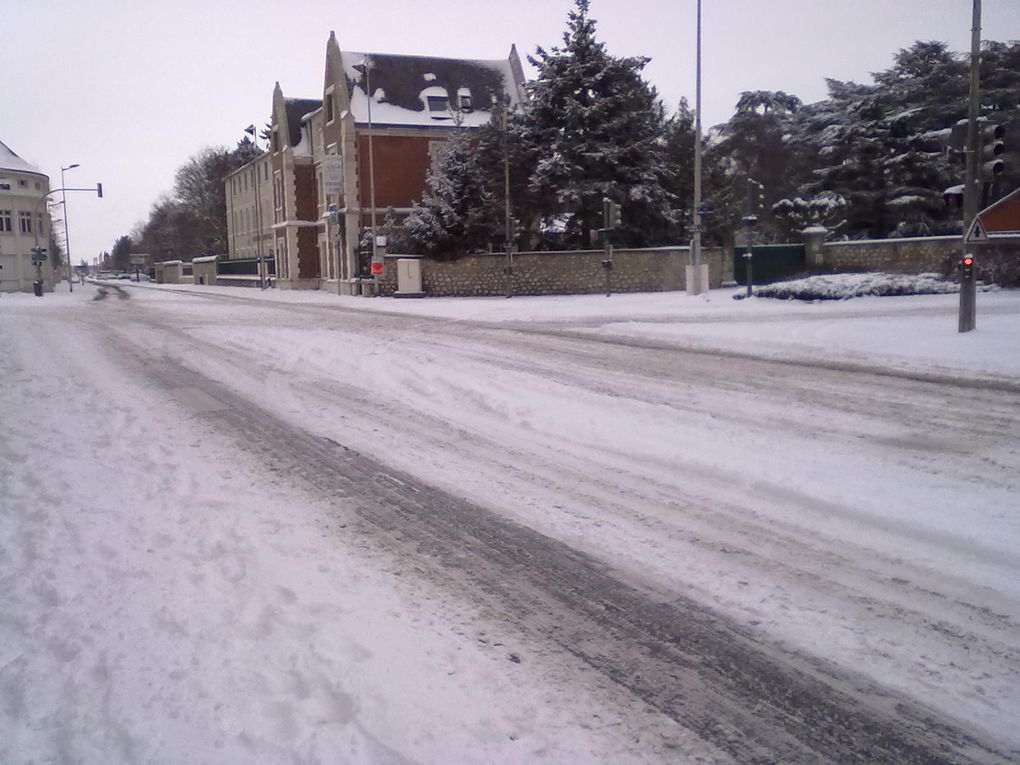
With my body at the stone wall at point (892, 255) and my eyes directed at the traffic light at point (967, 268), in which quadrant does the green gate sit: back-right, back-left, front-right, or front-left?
back-right

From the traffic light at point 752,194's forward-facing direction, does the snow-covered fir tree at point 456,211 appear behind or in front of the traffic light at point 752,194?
behind

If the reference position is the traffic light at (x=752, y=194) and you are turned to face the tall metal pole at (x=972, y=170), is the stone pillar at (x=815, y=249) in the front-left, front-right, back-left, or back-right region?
back-left

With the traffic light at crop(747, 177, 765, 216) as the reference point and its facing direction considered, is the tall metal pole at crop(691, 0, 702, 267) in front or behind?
behind

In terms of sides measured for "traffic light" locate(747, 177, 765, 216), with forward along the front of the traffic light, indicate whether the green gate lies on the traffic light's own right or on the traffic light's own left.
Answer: on the traffic light's own left
